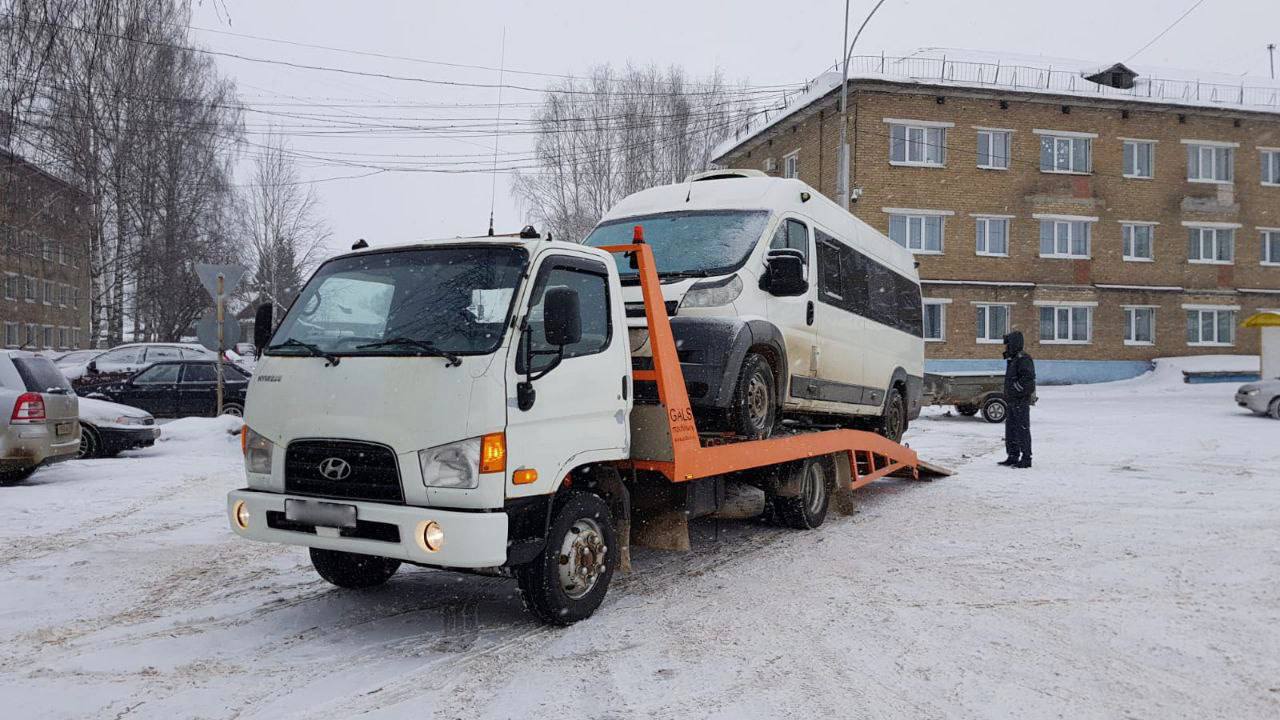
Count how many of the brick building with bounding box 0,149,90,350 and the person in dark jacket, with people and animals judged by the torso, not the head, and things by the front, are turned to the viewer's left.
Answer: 1

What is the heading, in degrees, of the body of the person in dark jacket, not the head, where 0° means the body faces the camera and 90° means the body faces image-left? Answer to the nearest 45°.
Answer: approximately 90°

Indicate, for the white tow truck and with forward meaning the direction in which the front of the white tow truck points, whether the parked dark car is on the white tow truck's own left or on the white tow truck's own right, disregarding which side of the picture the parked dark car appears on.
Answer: on the white tow truck's own right

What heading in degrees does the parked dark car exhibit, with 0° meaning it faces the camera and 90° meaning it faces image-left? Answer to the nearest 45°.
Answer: approximately 90°

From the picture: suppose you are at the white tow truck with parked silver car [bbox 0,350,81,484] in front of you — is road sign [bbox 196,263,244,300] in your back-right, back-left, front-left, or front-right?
front-right

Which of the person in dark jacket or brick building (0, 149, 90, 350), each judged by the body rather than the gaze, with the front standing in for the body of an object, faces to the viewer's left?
the person in dark jacket

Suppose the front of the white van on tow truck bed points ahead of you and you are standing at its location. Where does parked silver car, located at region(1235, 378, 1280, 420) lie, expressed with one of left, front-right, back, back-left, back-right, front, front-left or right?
back

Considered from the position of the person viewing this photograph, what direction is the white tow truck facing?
facing the viewer and to the left of the viewer

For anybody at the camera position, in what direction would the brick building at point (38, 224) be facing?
facing the viewer and to the right of the viewer

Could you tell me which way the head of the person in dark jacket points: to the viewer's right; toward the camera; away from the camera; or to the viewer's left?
to the viewer's left

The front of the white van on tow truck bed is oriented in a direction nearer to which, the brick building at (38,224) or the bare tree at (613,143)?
the brick building

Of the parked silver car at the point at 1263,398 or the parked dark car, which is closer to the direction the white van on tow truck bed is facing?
the parked dark car

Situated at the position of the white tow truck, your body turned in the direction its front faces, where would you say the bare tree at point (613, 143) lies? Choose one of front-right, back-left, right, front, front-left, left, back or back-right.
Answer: back-right

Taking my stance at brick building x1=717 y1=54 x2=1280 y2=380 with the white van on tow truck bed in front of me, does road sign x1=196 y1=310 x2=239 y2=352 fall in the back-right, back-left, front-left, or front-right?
front-right

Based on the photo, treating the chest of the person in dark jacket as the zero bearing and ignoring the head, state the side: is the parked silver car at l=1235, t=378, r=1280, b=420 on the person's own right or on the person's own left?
on the person's own right
